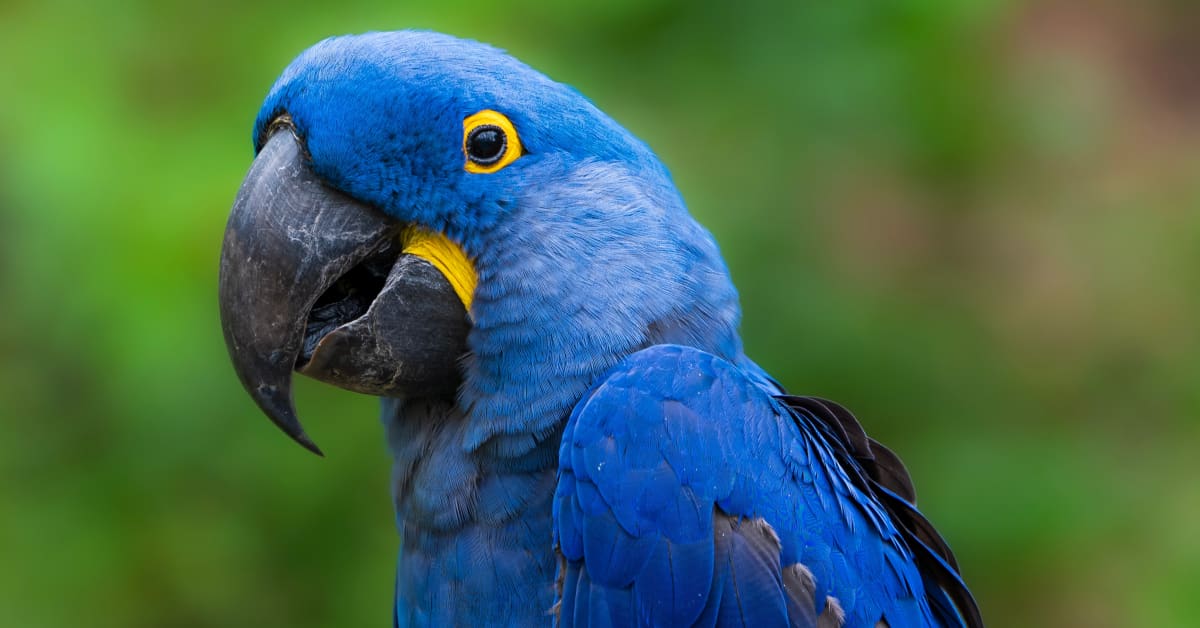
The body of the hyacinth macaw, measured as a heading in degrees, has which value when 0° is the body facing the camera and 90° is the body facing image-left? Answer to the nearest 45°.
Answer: approximately 90°
